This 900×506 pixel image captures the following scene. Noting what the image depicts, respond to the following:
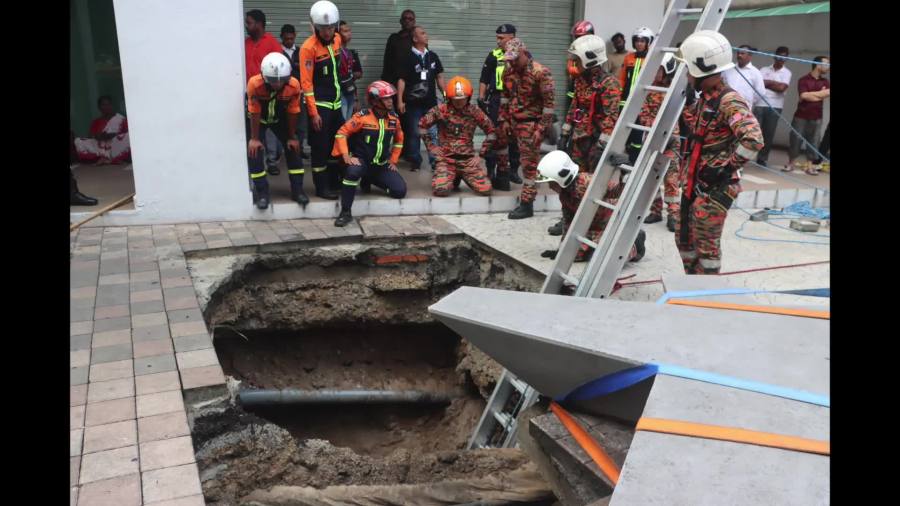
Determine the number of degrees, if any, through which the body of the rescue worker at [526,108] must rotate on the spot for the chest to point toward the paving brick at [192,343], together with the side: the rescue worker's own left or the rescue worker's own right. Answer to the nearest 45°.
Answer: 0° — they already face it

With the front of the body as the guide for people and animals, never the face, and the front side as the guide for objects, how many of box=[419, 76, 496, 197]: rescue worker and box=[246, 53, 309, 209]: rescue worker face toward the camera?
2

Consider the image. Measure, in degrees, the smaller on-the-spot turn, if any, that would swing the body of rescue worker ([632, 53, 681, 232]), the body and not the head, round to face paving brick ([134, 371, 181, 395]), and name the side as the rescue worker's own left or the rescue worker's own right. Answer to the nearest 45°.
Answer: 0° — they already face it

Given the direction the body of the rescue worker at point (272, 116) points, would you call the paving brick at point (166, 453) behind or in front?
in front

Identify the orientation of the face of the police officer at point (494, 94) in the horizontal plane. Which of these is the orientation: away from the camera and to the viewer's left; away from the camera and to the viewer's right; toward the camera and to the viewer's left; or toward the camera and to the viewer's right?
toward the camera and to the viewer's left

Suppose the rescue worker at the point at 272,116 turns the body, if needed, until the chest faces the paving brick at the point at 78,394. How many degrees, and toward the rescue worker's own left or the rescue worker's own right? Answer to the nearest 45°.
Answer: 0° — they already face it

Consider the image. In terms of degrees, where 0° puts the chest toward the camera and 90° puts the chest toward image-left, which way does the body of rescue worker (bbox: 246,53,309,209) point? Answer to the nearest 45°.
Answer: approximately 0°

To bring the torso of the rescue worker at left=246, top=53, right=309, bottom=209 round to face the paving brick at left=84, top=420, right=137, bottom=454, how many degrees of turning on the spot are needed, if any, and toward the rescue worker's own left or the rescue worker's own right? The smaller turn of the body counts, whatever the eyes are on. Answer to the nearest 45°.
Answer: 0° — they already face it

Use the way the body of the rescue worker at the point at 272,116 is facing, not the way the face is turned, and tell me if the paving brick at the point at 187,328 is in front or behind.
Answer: in front
